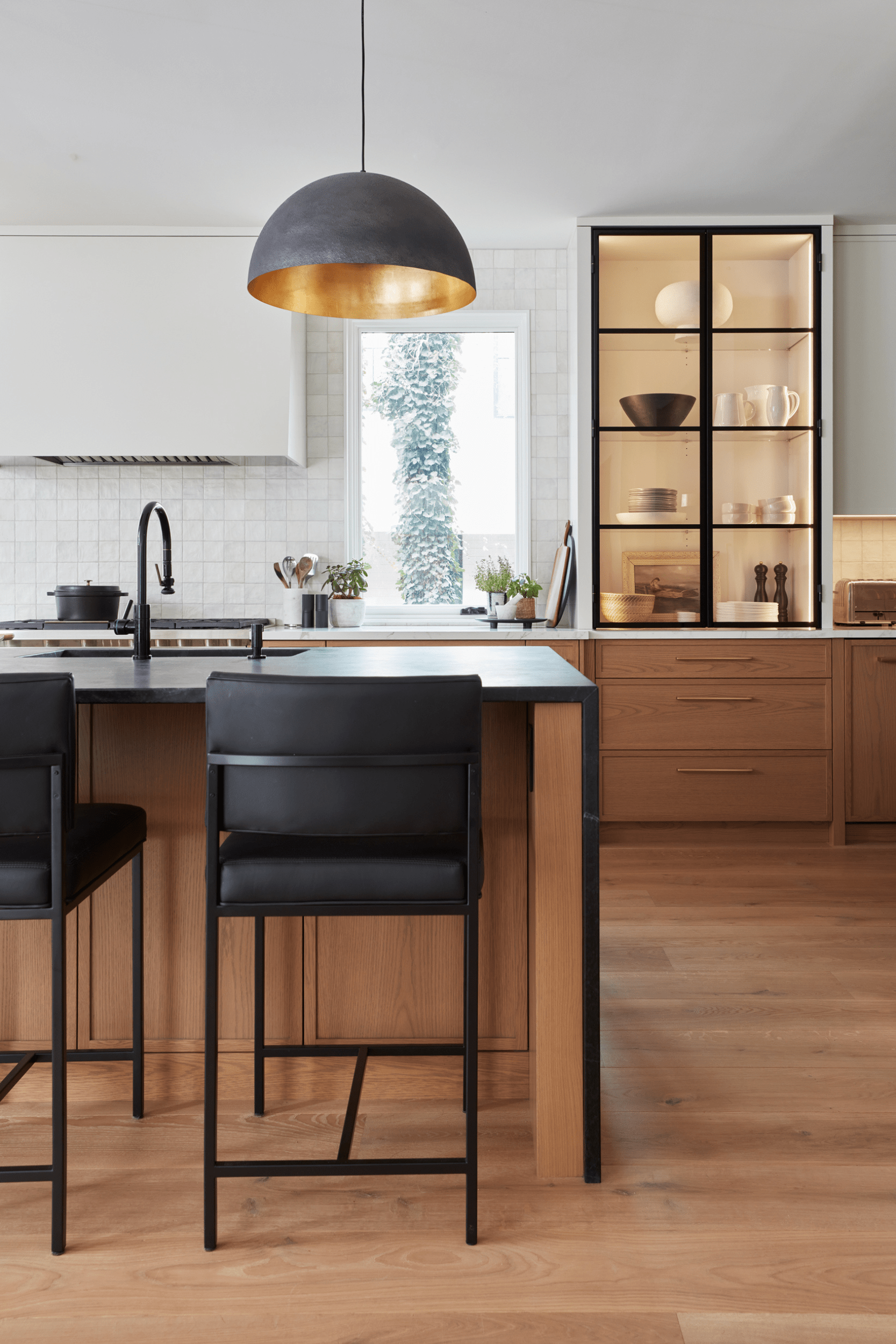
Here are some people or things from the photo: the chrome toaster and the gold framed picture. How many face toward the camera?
2

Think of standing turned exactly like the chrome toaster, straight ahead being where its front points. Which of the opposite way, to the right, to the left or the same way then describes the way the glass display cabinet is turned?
the same way

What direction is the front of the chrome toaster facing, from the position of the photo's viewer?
facing the viewer

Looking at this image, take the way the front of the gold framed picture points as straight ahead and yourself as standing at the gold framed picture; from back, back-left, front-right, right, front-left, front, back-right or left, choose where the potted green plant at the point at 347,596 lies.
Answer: right

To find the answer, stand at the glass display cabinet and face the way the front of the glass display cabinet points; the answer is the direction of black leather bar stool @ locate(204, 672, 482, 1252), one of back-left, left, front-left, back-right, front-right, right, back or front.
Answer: front

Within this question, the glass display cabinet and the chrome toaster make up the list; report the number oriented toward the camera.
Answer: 2

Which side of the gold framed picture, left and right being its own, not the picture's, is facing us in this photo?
front

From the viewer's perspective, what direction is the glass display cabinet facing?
toward the camera

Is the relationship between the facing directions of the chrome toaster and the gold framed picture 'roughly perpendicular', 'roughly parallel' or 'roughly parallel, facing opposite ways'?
roughly parallel

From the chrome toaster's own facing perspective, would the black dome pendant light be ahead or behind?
ahead
